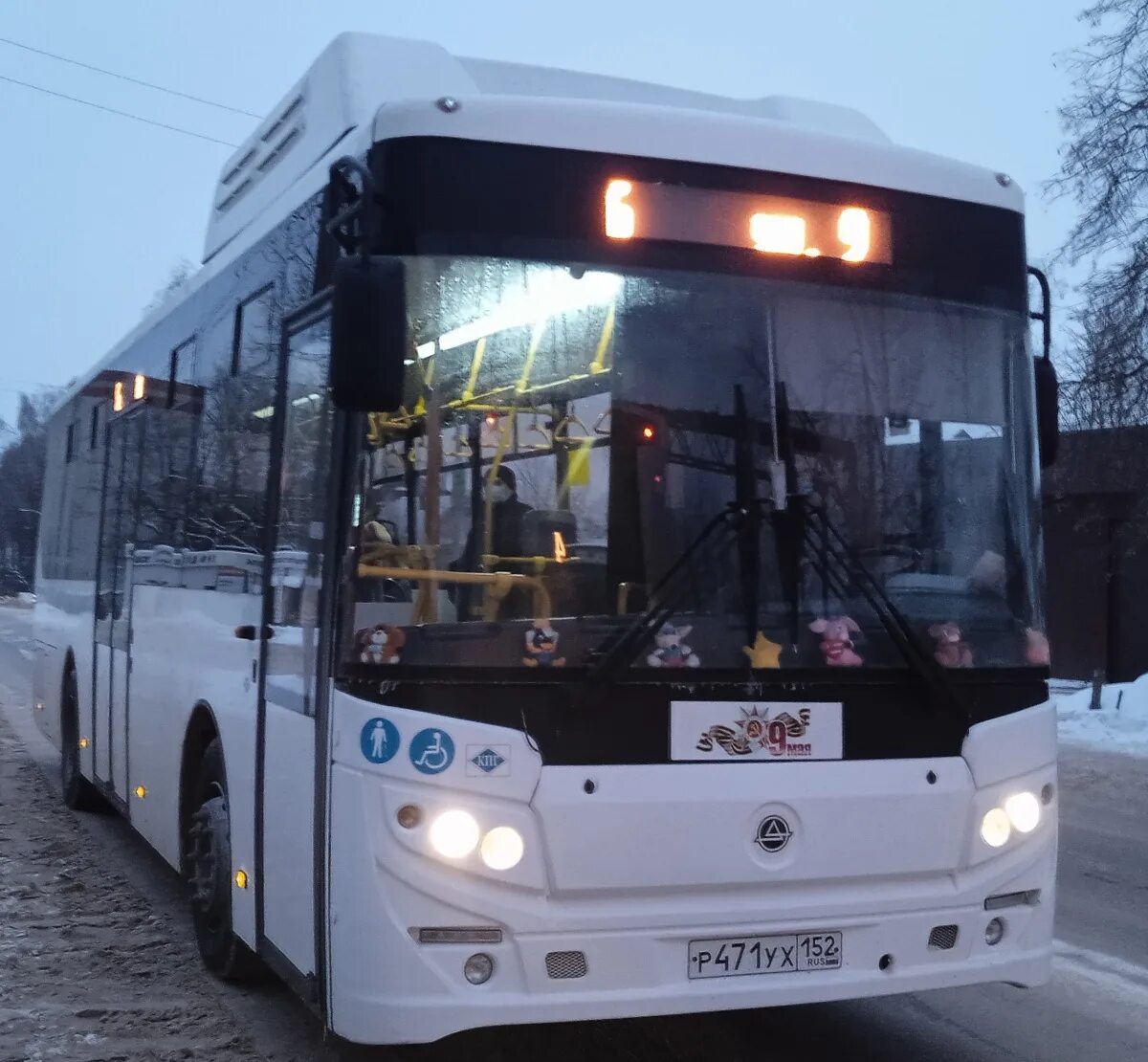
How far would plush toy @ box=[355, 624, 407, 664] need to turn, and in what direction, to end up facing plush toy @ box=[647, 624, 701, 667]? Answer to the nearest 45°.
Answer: approximately 90° to its left

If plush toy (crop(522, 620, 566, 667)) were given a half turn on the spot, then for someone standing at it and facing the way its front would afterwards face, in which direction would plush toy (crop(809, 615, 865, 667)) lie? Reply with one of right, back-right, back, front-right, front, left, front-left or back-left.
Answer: right

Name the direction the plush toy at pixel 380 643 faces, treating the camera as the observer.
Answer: facing the viewer

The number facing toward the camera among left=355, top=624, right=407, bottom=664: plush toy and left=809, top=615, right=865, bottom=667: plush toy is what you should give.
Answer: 2

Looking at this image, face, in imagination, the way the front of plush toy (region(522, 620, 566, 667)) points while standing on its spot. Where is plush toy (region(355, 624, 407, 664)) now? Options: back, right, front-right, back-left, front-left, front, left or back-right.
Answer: right

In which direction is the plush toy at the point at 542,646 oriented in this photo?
toward the camera

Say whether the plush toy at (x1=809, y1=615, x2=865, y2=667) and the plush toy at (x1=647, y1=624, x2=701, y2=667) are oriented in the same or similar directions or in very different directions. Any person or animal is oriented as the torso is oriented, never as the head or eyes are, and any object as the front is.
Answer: same or similar directions

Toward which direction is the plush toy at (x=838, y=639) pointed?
toward the camera

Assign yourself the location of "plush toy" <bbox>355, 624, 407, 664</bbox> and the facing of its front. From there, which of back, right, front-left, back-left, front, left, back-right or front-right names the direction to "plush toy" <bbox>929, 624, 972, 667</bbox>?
left

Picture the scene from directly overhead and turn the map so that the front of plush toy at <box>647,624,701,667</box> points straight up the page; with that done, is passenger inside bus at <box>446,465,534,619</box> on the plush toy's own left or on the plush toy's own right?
on the plush toy's own right

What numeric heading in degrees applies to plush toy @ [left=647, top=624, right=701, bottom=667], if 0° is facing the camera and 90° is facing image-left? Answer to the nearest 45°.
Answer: approximately 0°

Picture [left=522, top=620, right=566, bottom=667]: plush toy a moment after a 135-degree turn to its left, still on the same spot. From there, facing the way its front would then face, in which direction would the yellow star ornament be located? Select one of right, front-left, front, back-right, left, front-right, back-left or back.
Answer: front-right

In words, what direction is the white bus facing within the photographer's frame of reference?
facing the viewer and to the right of the viewer
